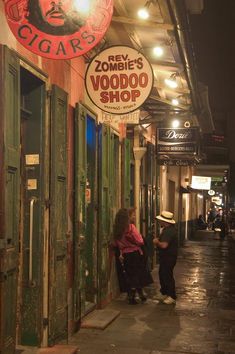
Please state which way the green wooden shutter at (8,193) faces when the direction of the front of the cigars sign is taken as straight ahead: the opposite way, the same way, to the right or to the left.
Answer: to the left

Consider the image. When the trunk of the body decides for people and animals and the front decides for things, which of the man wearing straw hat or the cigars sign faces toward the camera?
the cigars sign

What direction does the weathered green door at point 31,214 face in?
to the viewer's right

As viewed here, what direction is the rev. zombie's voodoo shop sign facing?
toward the camera

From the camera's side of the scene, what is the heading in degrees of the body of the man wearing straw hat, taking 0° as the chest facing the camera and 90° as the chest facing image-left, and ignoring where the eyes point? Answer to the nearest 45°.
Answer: approximately 90°

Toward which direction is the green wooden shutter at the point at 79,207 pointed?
to the viewer's right

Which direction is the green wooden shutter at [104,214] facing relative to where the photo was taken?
to the viewer's right

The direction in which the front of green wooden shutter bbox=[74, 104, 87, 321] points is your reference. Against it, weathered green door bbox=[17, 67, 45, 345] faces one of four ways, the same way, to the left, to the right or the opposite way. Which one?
the same way

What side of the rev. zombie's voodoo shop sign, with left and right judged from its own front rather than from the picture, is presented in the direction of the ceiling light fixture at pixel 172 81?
back

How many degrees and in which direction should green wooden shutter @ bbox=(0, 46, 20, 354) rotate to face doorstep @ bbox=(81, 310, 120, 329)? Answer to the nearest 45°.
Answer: approximately 45° to its left

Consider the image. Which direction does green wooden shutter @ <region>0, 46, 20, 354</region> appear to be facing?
to the viewer's right

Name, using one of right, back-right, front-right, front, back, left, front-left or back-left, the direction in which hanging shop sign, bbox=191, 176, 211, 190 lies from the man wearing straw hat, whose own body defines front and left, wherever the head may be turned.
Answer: right

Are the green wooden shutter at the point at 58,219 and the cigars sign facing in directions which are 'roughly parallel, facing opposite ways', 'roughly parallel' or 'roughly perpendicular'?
roughly perpendicular

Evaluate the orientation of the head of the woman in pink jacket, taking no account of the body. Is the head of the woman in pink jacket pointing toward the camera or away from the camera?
away from the camera

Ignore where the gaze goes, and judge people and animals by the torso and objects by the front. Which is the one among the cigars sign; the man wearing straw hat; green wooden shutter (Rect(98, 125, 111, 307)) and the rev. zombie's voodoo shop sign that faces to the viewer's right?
the green wooden shutter

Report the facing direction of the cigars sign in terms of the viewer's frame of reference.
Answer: facing the viewer
